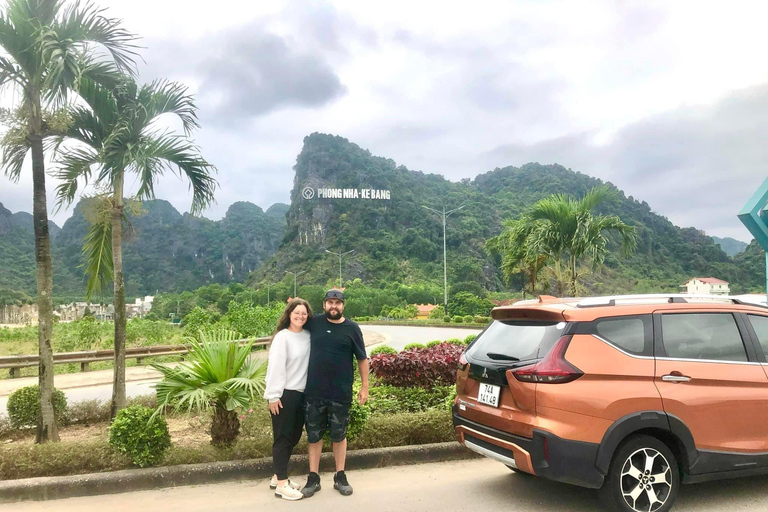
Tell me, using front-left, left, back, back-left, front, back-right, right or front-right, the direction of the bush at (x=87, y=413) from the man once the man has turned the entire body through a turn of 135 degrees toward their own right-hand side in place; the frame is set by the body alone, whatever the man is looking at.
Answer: front

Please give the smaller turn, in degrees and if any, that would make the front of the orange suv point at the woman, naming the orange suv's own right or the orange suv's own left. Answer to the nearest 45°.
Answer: approximately 135° to the orange suv's own left

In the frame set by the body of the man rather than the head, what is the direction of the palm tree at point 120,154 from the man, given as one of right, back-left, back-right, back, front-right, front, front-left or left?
back-right

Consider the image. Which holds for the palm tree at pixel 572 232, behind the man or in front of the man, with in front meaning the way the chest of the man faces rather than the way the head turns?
behind

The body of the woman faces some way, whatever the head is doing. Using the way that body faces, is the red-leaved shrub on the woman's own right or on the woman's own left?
on the woman's own left

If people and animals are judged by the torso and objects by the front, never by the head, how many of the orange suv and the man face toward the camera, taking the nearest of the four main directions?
1

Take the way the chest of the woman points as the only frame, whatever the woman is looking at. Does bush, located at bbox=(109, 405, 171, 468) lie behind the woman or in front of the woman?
behind

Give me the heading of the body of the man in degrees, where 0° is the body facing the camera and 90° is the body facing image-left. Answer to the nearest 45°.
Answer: approximately 0°

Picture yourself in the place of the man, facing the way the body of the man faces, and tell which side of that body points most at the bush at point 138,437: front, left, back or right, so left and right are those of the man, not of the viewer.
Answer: right

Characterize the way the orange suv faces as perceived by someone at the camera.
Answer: facing away from the viewer and to the right of the viewer
